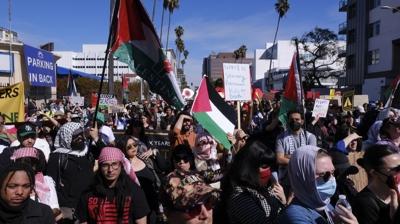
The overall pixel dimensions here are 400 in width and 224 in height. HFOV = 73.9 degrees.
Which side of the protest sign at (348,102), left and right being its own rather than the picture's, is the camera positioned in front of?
front

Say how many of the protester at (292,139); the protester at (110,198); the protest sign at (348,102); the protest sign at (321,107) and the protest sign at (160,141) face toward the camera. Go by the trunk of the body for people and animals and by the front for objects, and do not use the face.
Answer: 5

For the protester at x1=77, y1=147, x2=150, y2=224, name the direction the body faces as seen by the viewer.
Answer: toward the camera

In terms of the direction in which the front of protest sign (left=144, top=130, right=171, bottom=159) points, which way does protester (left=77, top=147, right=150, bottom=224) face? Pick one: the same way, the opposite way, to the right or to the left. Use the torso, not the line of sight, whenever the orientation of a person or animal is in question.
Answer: the same way

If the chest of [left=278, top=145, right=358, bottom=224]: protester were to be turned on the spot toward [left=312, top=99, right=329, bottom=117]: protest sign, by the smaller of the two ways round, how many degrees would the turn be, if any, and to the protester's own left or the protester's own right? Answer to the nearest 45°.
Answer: approximately 135° to the protester's own left

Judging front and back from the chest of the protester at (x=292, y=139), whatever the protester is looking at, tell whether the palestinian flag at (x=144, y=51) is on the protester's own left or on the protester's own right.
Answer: on the protester's own right

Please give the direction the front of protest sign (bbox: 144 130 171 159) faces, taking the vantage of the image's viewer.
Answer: facing the viewer

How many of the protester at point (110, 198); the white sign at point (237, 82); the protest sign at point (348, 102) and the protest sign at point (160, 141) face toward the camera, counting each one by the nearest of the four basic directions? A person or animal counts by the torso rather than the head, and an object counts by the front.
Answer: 4

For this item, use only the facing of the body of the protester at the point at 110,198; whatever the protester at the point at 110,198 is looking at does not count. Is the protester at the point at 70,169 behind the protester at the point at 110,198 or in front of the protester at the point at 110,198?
behind

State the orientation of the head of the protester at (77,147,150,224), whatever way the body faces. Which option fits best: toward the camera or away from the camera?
toward the camera

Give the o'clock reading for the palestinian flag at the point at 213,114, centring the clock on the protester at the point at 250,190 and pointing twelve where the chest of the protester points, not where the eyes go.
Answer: The palestinian flag is roughly at 7 o'clock from the protester.

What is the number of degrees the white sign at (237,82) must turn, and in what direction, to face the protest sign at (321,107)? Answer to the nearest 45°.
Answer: approximately 135° to its left

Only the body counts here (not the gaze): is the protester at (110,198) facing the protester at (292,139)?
no

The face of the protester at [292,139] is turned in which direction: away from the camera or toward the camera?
toward the camera
